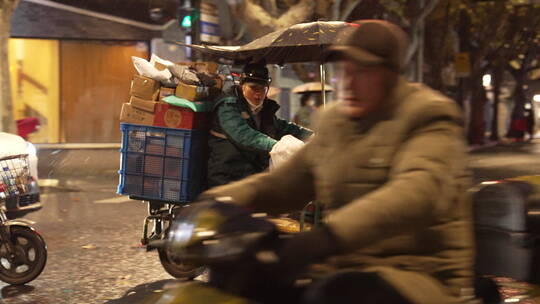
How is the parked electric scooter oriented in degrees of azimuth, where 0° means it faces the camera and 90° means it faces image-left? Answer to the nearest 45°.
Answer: approximately 270°

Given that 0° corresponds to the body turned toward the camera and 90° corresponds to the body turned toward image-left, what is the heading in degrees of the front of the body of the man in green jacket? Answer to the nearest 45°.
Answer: approximately 315°

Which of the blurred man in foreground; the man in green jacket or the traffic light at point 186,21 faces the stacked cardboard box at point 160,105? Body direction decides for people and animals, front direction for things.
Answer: the traffic light

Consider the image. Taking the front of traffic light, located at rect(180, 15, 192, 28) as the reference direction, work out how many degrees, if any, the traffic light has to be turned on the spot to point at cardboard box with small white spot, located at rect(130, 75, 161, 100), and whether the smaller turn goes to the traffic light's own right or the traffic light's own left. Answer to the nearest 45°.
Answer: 0° — it already faces it

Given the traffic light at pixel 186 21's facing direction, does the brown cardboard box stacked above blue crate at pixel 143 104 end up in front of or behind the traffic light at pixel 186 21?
in front

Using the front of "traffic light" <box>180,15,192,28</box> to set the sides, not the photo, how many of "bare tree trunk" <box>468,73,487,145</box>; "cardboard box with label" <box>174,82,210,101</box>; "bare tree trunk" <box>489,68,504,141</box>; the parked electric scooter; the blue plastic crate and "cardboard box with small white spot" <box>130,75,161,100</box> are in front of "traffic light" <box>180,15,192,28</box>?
4

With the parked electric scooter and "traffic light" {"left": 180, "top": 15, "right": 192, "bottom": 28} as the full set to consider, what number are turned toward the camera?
1

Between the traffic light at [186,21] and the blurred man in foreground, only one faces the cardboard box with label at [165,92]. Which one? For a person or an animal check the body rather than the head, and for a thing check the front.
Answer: the traffic light

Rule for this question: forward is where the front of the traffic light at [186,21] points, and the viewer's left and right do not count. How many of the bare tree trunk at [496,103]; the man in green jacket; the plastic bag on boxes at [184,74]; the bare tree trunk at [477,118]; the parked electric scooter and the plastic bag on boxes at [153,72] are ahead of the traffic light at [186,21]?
4

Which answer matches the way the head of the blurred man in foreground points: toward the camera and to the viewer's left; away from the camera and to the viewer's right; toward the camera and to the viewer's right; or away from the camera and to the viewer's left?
toward the camera and to the viewer's left

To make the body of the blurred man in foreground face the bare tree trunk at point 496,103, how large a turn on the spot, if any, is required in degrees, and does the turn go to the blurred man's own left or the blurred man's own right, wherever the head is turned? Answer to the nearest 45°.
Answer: approximately 135° to the blurred man's own right
